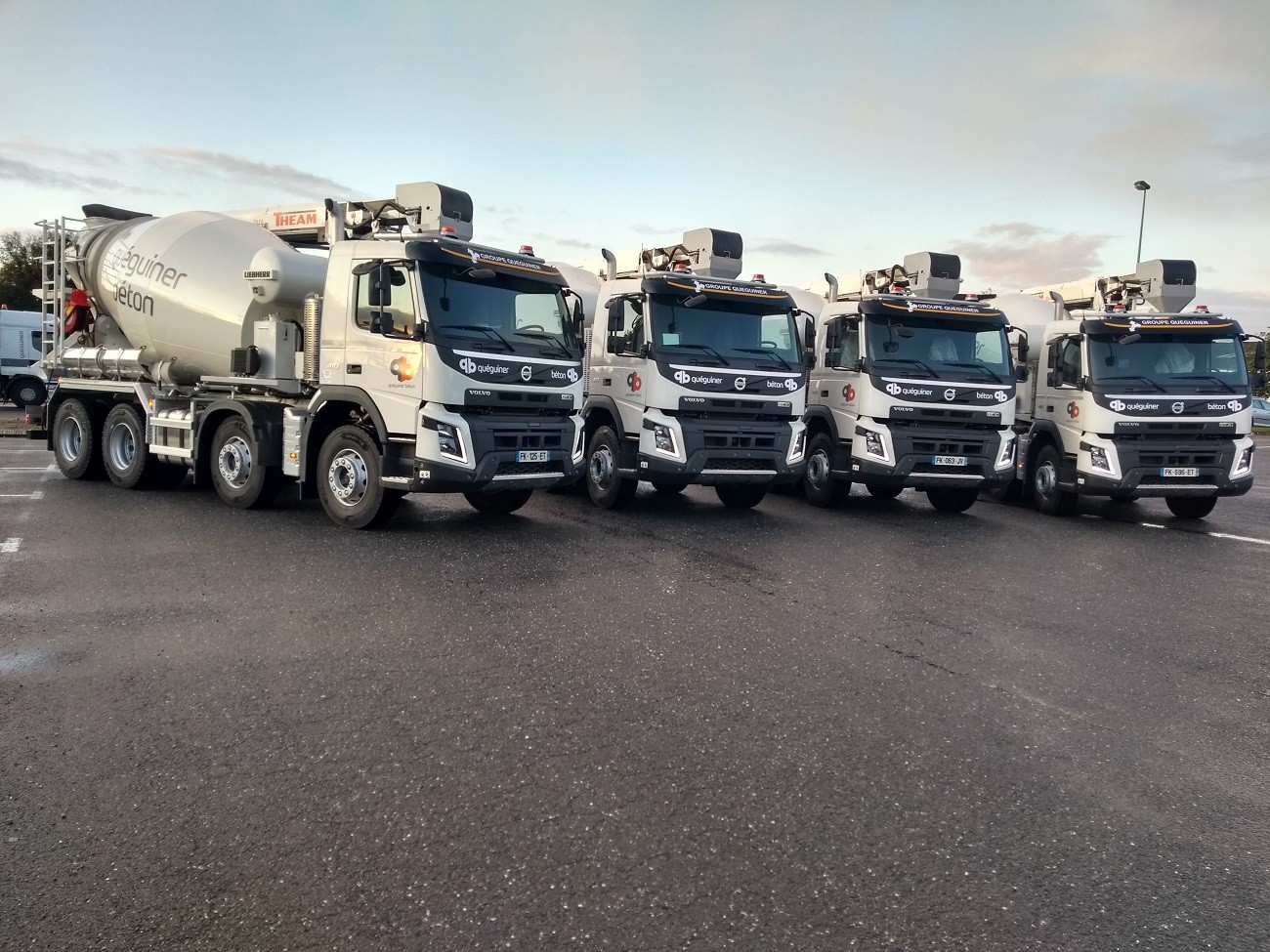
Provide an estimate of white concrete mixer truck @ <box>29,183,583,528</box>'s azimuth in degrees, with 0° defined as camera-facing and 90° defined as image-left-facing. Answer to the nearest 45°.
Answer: approximately 315°
